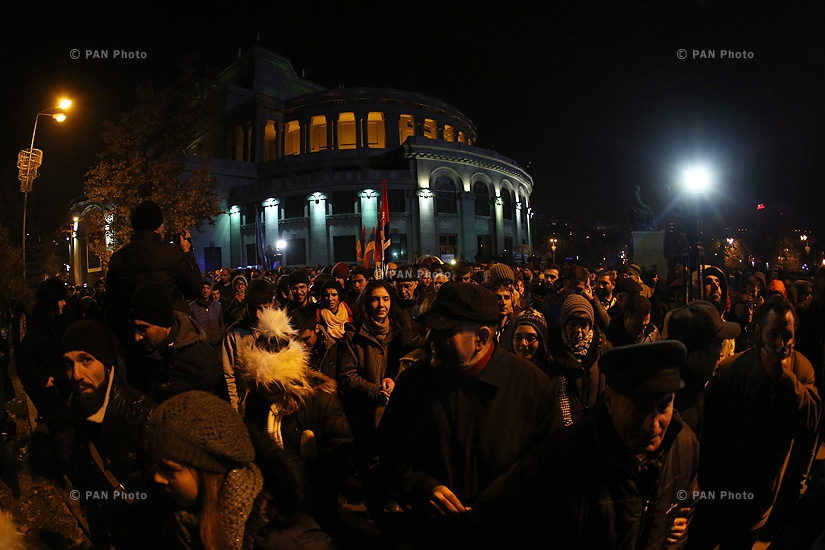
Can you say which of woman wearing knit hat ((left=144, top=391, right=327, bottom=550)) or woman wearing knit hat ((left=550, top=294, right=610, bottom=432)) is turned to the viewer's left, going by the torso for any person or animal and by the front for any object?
woman wearing knit hat ((left=144, top=391, right=327, bottom=550))

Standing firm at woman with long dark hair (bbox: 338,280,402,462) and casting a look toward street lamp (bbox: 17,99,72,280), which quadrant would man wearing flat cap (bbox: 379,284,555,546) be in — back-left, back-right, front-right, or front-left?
back-left

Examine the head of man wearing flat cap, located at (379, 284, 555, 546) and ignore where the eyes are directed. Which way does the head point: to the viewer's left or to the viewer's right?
to the viewer's left

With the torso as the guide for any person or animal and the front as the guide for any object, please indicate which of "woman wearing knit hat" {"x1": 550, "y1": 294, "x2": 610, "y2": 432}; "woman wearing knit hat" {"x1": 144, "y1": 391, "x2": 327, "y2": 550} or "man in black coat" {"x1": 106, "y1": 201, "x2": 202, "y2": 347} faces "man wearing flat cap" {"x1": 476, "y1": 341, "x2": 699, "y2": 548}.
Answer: "woman wearing knit hat" {"x1": 550, "y1": 294, "x2": 610, "y2": 432}

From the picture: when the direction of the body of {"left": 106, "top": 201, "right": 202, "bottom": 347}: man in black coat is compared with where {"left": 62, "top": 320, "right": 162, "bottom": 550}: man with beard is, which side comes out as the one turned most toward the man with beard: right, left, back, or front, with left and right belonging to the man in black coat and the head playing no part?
back

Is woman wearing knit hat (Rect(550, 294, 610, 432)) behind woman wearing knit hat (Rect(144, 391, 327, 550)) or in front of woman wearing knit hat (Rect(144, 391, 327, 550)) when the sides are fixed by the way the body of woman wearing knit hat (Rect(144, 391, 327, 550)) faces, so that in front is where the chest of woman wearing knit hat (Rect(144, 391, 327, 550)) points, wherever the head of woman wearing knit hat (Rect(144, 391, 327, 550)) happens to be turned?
behind

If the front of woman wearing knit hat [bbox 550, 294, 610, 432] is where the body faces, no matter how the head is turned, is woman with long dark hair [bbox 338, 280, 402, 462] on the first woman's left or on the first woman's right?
on the first woman's right

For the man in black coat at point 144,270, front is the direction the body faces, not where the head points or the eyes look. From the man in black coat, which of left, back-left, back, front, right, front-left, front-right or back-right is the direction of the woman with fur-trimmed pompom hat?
back-right

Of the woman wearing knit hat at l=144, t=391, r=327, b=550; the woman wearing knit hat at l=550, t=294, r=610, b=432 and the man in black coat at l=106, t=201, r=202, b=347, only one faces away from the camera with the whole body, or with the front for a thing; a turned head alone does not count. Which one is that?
the man in black coat

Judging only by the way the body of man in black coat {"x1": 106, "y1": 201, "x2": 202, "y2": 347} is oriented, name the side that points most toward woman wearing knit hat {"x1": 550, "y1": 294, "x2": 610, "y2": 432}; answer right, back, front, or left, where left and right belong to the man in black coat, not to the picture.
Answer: right

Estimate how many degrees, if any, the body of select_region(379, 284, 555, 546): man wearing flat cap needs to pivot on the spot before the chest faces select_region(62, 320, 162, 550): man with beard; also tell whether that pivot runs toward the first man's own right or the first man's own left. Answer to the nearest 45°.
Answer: approximately 45° to the first man's own right
